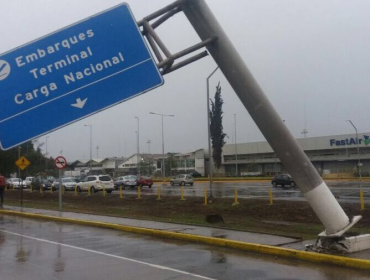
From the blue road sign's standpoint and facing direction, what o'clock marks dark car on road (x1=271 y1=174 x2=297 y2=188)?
The dark car on road is roughly at 7 o'clock from the blue road sign.

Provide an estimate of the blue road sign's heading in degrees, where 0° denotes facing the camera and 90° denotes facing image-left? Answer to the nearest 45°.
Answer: approximately 0°

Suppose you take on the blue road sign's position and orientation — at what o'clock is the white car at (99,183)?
The white car is roughly at 6 o'clock from the blue road sign.
